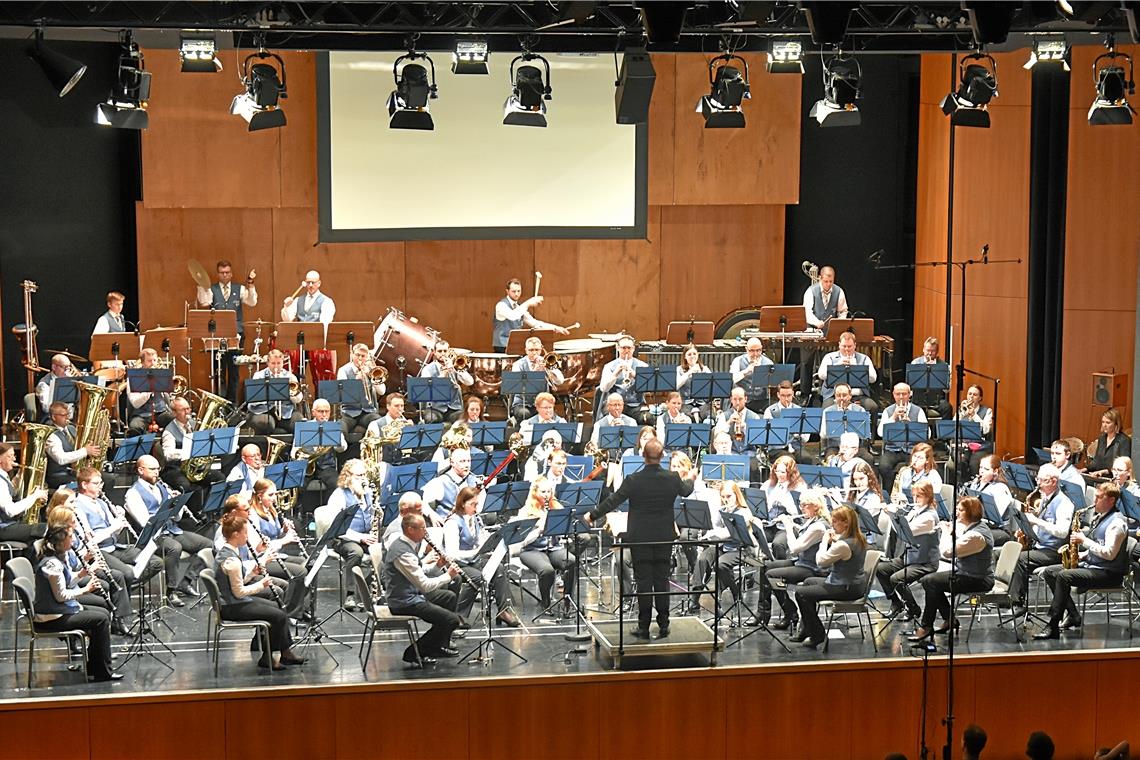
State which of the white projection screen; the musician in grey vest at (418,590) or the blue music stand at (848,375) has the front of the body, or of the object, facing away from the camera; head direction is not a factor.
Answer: the blue music stand

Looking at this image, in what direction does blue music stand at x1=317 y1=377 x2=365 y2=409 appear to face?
away from the camera

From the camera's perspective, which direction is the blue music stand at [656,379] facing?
away from the camera

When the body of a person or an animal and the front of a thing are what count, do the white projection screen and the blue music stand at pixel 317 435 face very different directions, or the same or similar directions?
very different directions

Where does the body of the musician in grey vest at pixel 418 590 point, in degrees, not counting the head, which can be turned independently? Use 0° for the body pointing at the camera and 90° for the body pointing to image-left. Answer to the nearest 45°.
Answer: approximately 270°

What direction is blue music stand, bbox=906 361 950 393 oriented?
away from the camera

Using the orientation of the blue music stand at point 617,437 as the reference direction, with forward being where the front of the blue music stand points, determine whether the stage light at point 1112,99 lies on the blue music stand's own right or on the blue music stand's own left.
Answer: on the blue music stand's own right

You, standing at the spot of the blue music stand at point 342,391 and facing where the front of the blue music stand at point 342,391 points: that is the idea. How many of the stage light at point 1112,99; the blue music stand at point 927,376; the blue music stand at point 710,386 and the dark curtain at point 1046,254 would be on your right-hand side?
4

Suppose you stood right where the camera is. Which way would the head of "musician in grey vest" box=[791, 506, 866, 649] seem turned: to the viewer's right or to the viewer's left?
to the viewer's left

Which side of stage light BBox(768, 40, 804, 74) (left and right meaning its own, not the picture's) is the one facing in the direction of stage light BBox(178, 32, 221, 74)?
right

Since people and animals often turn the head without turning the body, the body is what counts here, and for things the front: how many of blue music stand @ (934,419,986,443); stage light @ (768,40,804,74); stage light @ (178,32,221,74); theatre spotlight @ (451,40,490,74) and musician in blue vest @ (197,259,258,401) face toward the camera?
4

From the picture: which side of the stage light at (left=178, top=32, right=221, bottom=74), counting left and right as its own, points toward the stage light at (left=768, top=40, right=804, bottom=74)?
left

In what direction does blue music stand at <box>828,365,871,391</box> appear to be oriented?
away from the camera
